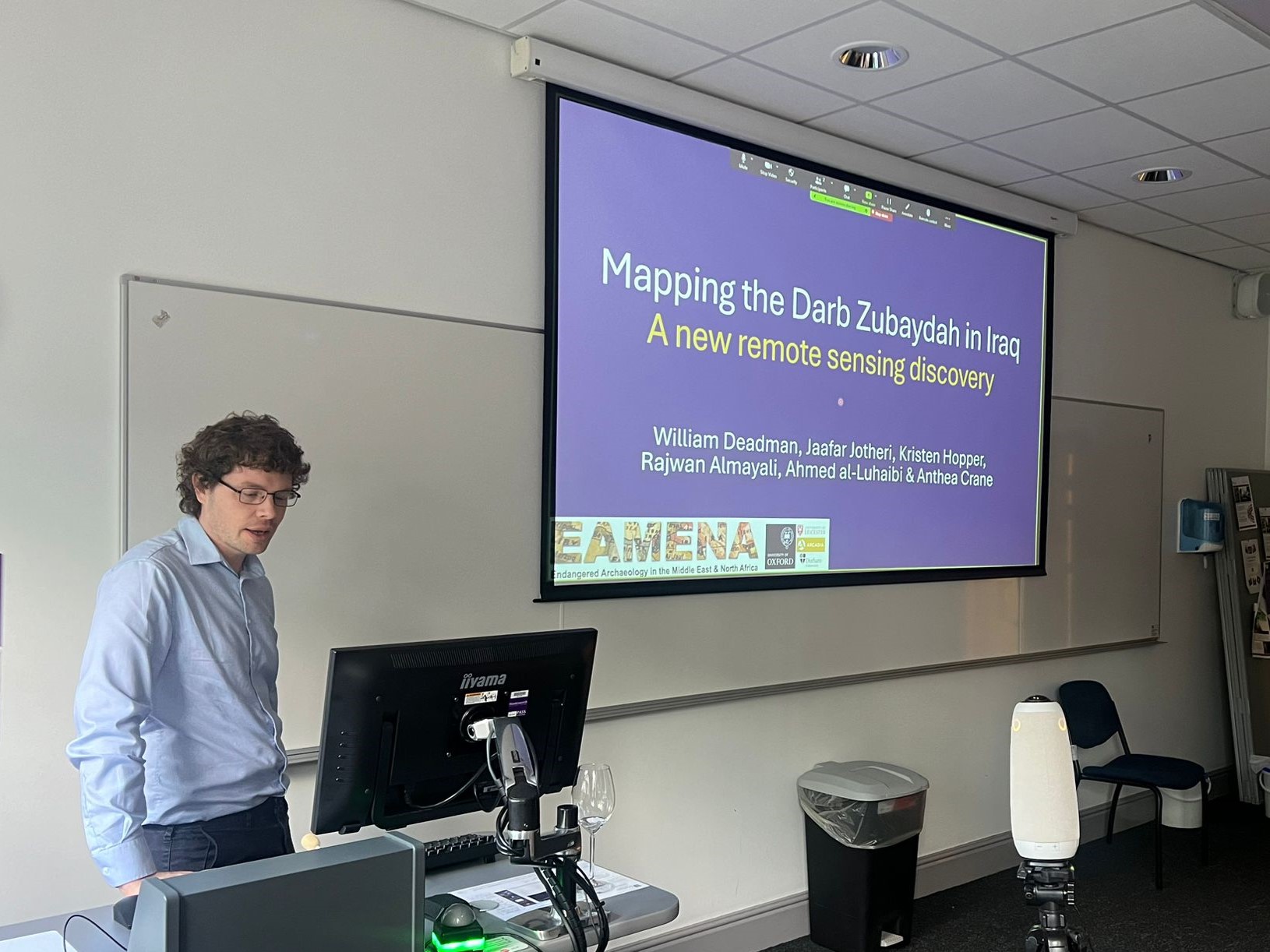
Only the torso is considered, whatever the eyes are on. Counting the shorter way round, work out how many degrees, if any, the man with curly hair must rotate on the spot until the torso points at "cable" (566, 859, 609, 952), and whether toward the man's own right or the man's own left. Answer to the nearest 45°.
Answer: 0° — they already face it

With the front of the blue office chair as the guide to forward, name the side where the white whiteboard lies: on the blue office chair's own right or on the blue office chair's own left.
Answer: on the blue office chair's own right

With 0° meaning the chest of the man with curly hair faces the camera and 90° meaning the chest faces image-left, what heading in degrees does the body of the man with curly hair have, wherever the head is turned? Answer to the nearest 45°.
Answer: approximately 315°

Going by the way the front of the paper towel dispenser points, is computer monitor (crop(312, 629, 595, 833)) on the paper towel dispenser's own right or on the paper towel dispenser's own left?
on the paper towel dispenser's own right

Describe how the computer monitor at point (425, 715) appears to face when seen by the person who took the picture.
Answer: facing away from the viewer and to the left of the viewer

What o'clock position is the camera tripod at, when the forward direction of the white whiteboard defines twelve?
The camera tripod is roughly at 12 o'clock from the white whiteboard.

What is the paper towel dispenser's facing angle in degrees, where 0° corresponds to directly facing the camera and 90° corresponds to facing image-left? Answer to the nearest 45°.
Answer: approximately 315°

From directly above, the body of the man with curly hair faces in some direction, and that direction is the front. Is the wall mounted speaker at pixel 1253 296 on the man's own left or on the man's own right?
on the man's own left

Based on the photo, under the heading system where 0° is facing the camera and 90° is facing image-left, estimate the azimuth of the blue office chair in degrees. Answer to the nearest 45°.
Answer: approximately 315°
